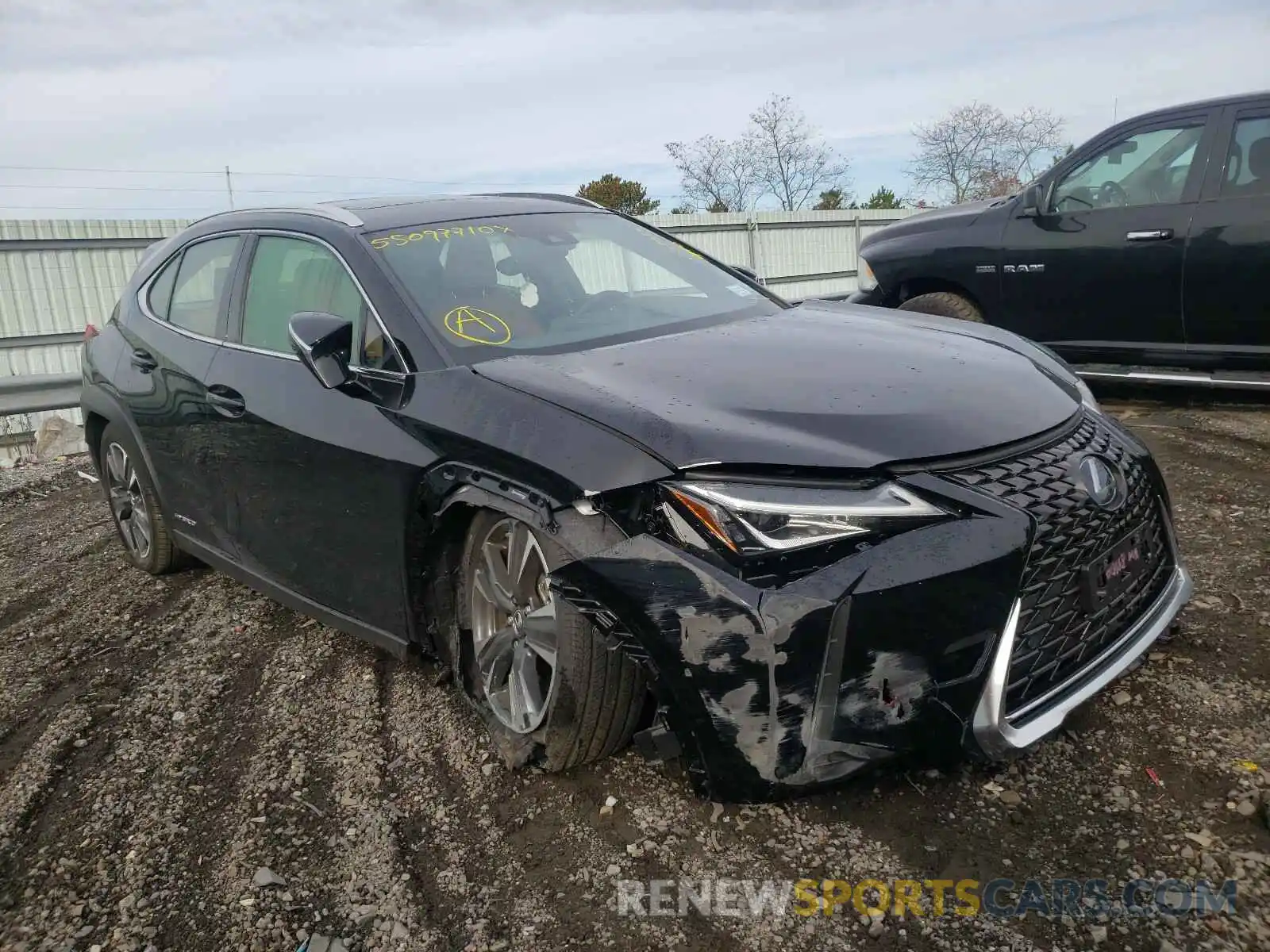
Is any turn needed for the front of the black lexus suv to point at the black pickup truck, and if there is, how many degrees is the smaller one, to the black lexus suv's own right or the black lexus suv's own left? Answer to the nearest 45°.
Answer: approximately 90° to the black lexus suv's own left

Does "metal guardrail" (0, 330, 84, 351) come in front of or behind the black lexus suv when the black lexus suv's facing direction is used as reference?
behind

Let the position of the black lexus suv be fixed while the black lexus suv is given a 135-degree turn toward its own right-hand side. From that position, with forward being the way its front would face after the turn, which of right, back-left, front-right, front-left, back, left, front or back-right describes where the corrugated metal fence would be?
front-right

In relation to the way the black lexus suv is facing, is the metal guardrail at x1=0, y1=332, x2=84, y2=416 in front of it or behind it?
behind

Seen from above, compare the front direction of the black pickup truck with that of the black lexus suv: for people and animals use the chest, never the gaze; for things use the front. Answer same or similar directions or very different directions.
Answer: very different directions

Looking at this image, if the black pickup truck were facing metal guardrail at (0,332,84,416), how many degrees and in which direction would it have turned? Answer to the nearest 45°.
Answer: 0° — it already faces it

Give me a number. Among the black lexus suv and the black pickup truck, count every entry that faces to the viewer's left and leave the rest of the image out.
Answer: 1

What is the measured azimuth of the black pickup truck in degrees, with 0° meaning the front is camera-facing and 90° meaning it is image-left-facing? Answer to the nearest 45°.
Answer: approximately 90°
